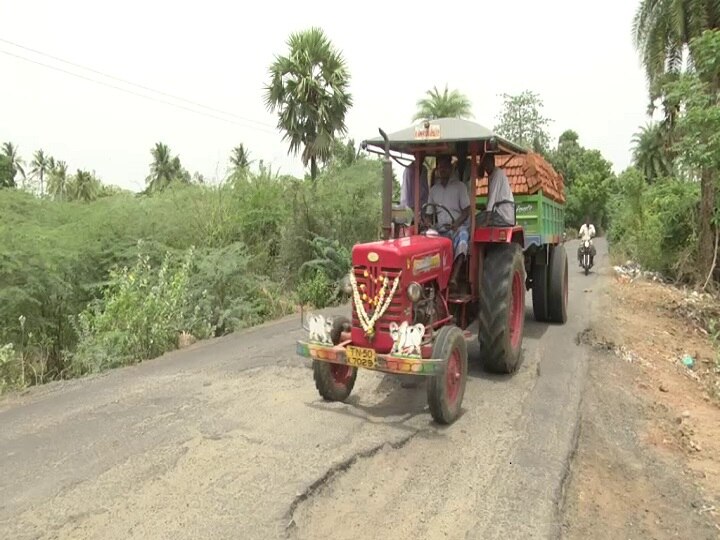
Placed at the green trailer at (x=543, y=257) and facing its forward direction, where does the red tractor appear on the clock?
The red tractor is roughly at 11 o'clock from the green trailer.

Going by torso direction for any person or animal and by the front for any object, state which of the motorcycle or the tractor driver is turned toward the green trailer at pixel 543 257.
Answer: the motorcycle

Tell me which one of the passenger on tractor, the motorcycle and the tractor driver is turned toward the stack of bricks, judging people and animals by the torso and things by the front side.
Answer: the motorcycle

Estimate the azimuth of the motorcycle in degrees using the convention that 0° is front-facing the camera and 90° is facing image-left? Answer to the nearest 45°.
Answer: approximately 0°

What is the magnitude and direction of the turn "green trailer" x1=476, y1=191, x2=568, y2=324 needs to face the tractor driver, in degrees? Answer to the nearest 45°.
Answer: approximately 45° to its left

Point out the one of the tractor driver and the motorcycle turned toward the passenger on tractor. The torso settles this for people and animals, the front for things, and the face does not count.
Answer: the motorcycle

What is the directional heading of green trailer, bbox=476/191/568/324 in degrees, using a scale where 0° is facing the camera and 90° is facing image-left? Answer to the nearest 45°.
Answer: approximately 45°

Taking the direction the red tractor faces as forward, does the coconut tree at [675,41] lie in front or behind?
behind

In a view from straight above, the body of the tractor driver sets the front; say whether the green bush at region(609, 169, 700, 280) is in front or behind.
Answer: behind

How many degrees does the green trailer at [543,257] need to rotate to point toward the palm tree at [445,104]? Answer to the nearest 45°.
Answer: approximately 135° to its right

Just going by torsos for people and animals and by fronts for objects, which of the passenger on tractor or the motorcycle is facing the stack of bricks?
the motorcycle

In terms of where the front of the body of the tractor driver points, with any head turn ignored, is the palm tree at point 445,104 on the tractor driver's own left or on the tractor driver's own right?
on the tractor driver's own right

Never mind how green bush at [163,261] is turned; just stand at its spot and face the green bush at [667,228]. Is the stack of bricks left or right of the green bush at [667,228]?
right

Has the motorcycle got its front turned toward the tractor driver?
yes
